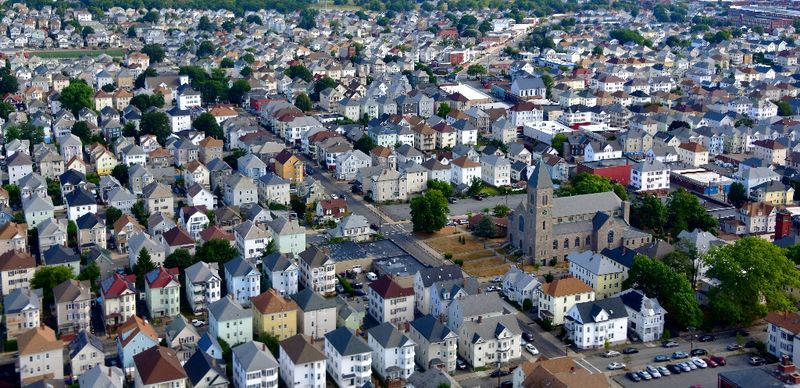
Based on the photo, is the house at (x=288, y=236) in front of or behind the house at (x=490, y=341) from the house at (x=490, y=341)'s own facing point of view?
behind

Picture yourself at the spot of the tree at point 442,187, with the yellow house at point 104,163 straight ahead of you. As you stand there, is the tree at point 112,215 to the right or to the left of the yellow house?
left

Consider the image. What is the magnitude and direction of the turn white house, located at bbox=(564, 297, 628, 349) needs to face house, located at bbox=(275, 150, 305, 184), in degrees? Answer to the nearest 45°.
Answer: approximately 90° to its right

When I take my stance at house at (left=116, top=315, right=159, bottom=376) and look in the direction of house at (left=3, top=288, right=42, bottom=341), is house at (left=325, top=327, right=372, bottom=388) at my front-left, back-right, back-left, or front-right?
back-right

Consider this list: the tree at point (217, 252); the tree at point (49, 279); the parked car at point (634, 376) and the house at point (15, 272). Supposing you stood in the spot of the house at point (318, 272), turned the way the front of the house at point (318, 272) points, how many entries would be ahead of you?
1

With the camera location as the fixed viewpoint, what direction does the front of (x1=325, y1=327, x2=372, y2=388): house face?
facing the viewer and to the right of the viewer

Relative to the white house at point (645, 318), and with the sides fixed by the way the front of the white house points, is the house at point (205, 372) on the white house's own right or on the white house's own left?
on the white house's own right

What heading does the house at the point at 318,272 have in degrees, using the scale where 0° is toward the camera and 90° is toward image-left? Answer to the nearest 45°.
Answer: approximately 315°

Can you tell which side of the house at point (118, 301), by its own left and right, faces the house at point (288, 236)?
left

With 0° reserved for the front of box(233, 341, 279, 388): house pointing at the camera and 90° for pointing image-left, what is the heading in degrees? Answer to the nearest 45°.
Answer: approximately 0°

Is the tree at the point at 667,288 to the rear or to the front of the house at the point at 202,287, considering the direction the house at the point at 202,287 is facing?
to the front

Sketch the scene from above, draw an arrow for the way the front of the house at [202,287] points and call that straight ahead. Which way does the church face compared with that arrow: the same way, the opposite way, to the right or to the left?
to the right

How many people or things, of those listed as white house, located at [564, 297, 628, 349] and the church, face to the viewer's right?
0

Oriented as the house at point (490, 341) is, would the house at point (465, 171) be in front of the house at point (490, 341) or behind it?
behind

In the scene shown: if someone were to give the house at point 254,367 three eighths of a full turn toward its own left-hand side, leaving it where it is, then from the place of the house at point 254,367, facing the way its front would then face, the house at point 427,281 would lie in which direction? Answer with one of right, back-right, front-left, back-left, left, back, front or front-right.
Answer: front

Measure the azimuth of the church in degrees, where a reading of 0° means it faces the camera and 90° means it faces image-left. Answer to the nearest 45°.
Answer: approximately 45°

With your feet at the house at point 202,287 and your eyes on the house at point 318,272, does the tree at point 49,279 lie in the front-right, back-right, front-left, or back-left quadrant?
back-left

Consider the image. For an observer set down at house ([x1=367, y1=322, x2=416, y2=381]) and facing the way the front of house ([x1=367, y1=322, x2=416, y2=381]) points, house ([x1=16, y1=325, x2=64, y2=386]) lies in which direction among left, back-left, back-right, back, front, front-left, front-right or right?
back-right

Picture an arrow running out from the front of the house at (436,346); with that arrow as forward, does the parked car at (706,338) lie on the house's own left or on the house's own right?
on the house's own left

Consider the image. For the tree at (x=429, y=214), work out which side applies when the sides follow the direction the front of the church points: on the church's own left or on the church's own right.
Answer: on the church's own right
